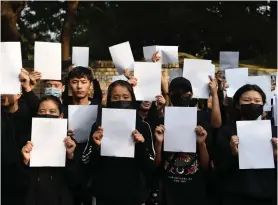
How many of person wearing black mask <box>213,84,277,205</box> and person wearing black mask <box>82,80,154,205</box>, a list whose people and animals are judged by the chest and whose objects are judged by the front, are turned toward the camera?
2

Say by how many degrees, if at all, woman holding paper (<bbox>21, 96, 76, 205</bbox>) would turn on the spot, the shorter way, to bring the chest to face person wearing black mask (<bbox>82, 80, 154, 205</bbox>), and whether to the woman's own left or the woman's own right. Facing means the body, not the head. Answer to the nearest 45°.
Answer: approximately 90° to the woman's own left

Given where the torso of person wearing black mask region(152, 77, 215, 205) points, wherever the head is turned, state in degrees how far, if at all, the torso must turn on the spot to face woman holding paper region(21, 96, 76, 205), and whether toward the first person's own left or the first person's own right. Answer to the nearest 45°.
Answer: approximately 90° to the first person's own right

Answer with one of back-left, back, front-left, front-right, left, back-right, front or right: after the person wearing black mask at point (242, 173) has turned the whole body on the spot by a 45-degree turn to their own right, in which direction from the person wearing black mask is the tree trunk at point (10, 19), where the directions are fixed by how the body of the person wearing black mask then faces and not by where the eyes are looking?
right

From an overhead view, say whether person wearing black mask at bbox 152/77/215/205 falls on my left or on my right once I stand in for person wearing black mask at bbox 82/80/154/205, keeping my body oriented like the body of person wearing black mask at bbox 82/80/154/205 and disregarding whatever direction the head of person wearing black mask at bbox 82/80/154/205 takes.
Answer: on my left

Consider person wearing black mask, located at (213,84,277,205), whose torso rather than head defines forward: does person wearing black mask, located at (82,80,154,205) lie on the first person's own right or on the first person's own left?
on the first person's own right

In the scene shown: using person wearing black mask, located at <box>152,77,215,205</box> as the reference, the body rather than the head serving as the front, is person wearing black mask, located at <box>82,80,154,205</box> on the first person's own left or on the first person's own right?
on the first person's own right

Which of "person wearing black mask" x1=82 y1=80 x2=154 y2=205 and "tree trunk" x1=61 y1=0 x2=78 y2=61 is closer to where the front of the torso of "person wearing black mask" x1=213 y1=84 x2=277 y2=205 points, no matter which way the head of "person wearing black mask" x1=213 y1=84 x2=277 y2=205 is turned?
the person wearing black mask
